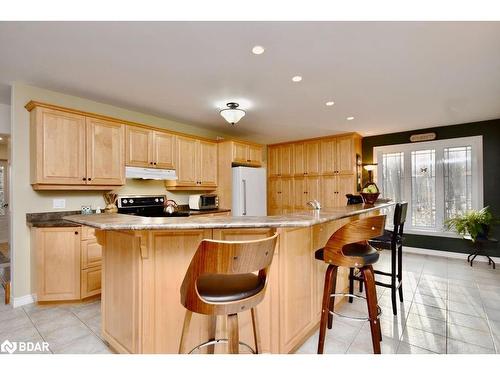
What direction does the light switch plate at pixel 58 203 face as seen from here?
toward the camera

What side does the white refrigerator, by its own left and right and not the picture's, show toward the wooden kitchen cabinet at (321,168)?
left

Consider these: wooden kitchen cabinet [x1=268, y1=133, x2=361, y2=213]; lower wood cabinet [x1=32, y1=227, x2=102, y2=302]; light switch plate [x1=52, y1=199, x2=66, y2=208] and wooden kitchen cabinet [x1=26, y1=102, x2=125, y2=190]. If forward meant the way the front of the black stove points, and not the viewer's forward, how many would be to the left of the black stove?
1

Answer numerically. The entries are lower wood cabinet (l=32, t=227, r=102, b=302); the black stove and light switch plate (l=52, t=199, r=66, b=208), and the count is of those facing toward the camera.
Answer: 3

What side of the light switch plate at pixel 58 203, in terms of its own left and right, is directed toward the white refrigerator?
left

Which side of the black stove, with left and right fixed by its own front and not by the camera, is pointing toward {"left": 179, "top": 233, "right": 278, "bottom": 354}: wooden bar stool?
front

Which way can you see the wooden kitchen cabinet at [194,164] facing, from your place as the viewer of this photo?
facing the viewer and to the right of the viewer

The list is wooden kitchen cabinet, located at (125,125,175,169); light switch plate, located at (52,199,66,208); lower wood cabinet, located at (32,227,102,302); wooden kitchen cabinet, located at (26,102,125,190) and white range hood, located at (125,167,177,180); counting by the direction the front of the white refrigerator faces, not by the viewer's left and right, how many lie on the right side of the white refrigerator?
5

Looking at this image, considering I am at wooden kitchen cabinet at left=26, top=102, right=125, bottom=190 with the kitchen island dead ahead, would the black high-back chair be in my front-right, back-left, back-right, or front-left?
front-left

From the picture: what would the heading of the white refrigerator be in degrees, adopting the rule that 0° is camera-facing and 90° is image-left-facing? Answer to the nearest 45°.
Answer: approximately 315°

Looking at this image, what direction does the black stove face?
toward the camera

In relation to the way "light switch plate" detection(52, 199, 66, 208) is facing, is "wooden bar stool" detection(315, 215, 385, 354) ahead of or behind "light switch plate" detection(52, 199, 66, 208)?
ahead
